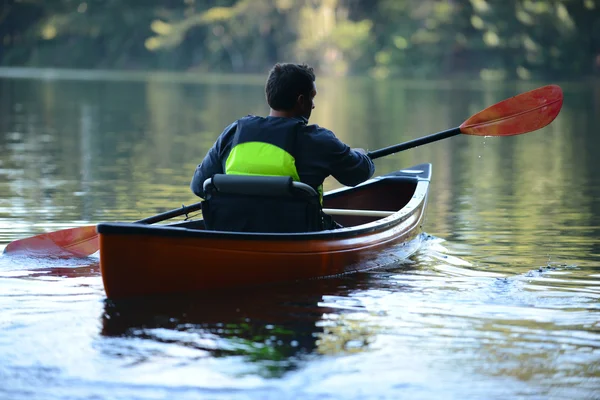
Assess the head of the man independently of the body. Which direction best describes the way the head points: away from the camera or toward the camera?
away from the camera

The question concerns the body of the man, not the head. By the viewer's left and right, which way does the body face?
facing away from the viewer and to the right of the viewer
